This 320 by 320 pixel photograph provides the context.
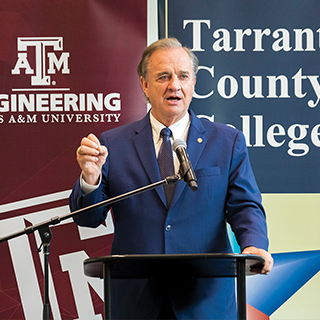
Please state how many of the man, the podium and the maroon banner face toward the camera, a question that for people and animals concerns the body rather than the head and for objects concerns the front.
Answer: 3

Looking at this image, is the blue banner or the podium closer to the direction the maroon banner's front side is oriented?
the podium

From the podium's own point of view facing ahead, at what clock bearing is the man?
The man is roughly at 6 o'clock from the podium.

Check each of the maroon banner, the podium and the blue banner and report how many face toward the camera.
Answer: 3

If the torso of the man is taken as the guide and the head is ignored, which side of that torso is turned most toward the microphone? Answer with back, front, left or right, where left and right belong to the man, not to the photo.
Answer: front

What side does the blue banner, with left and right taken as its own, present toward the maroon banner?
right

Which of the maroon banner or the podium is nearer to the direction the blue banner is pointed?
the podium

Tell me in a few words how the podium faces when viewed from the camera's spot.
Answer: facing the viewer

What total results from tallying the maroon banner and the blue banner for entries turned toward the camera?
2

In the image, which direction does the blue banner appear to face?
toward the camera

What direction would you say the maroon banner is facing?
toward the camera

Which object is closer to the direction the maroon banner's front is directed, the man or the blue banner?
the man

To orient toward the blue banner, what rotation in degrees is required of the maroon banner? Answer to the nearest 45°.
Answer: approximately 90° to its left

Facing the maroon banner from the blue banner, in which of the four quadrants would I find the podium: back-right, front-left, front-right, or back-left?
front-left

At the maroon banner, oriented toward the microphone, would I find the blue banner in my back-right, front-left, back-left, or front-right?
front-left

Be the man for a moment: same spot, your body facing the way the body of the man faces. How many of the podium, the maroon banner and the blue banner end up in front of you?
1

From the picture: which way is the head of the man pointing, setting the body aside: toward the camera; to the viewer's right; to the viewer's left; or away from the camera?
toward the camera

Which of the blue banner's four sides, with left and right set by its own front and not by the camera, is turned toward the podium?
front
